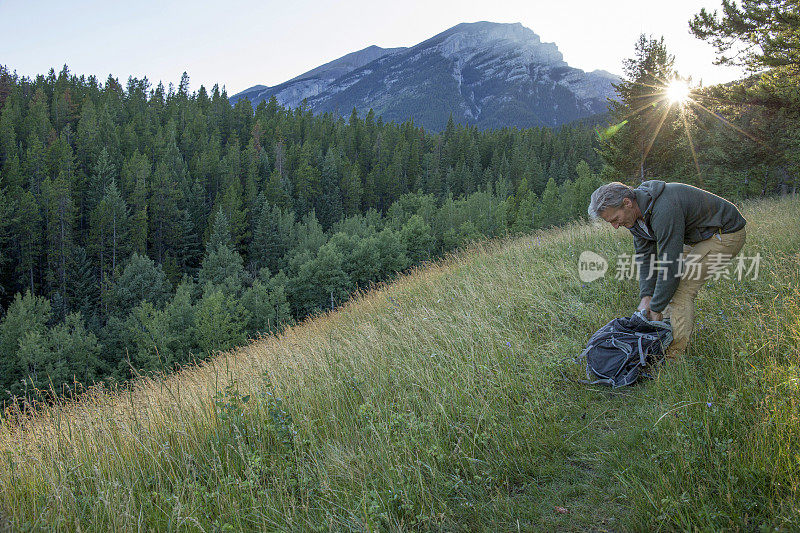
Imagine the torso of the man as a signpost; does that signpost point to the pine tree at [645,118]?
no

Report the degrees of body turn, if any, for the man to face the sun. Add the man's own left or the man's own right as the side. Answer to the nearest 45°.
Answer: approximately 90° to the man's own right

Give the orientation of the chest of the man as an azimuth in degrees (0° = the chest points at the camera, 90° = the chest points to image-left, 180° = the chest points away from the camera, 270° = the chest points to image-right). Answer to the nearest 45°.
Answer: approximately 90°

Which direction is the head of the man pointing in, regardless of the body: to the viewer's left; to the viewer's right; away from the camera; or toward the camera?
to the viewer's left
